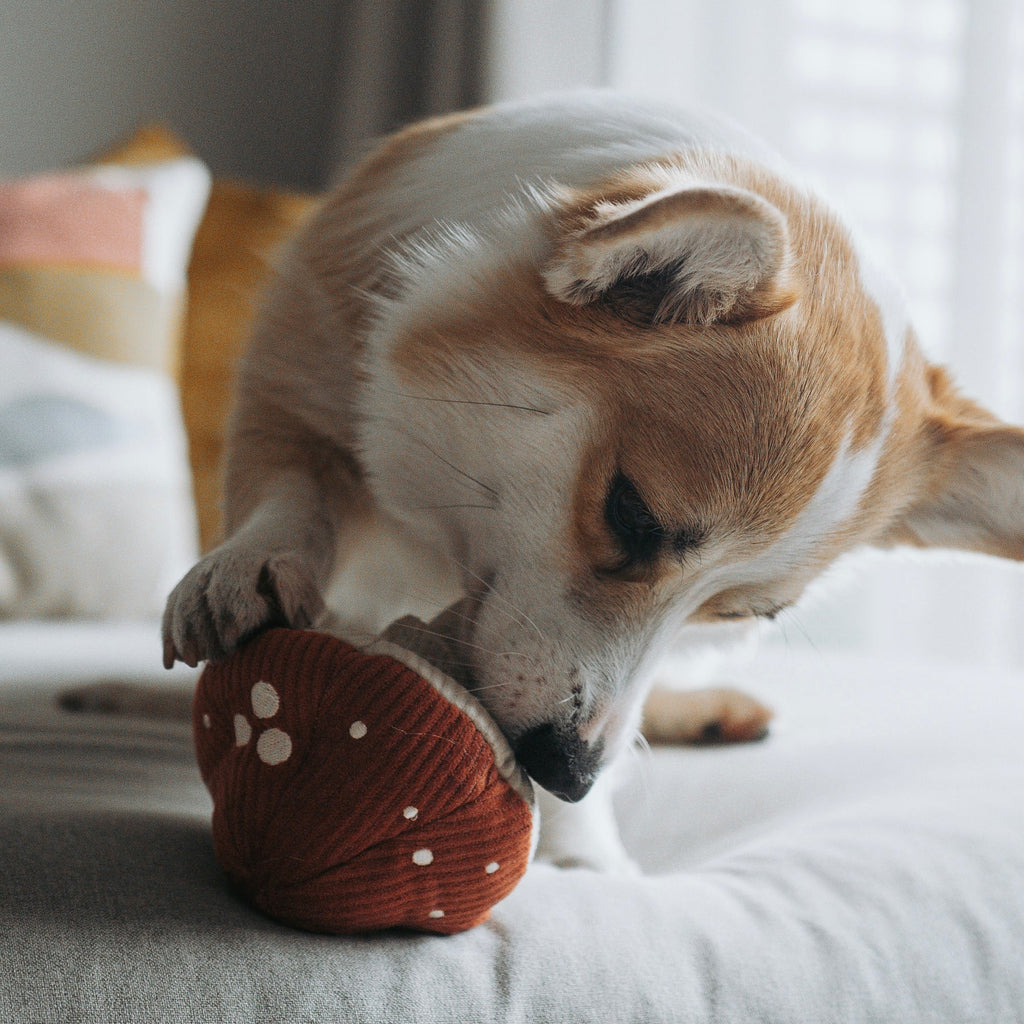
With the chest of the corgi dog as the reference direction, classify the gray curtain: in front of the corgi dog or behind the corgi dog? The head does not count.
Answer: behind

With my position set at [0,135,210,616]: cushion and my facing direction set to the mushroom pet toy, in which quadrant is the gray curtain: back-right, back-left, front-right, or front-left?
back-left
